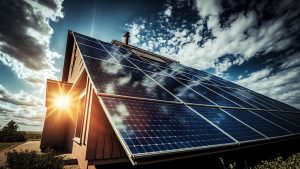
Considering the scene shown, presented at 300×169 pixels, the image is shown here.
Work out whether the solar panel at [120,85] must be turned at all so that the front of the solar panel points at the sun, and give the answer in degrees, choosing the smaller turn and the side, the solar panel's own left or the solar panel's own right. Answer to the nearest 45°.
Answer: approximately 180°

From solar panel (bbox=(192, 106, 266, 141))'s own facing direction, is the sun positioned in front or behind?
behind

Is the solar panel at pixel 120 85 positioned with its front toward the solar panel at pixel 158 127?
yes

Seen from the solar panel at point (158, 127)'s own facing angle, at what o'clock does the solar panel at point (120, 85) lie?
the solar panel at point (120, 85) is roughly at 6 o'clock from the solar panel at point (158, 127).

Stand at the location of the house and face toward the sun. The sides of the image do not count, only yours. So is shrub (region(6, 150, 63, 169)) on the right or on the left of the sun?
left

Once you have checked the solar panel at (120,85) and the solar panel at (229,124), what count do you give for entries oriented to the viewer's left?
0

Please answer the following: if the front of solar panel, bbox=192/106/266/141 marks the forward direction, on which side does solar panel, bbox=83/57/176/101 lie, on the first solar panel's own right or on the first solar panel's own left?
on the first solar panel's own right

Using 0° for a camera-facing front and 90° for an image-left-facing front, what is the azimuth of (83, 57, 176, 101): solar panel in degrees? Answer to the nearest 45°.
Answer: approximately 315°

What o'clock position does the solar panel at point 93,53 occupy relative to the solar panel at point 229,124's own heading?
the solar panel at point 93,53 is roughly at 4 o'clock from the solar panel at point 229,124.

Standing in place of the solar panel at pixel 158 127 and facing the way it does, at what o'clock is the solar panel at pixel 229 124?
the solar panel at pixel 229 124 is roughly at 9 o'clock from the solar panel at pixel 158 127.

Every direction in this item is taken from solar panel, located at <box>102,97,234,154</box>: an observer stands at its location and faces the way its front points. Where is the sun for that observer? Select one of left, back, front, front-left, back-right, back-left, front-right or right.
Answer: back
